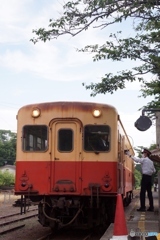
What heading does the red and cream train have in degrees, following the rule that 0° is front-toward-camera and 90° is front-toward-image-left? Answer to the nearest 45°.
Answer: approximately 0°
